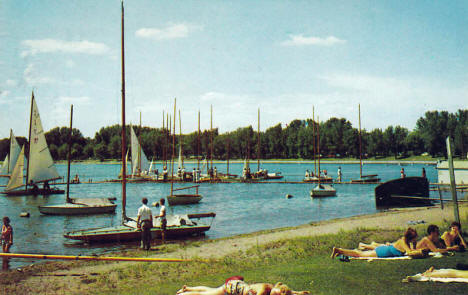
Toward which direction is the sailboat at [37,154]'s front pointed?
to the viewer's left

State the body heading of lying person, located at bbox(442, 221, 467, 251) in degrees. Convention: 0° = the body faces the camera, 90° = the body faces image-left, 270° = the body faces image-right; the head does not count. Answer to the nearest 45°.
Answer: approximately 45°

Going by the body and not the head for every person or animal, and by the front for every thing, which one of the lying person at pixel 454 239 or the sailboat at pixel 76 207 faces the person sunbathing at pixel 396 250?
the lying person

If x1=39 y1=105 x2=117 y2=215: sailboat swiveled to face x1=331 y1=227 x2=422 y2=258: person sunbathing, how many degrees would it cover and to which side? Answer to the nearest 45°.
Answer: approximately 90° to its left

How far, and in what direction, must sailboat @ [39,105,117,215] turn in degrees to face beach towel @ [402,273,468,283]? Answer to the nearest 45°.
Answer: approximately 90° to its left

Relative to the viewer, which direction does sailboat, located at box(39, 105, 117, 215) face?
to the viewer's left
